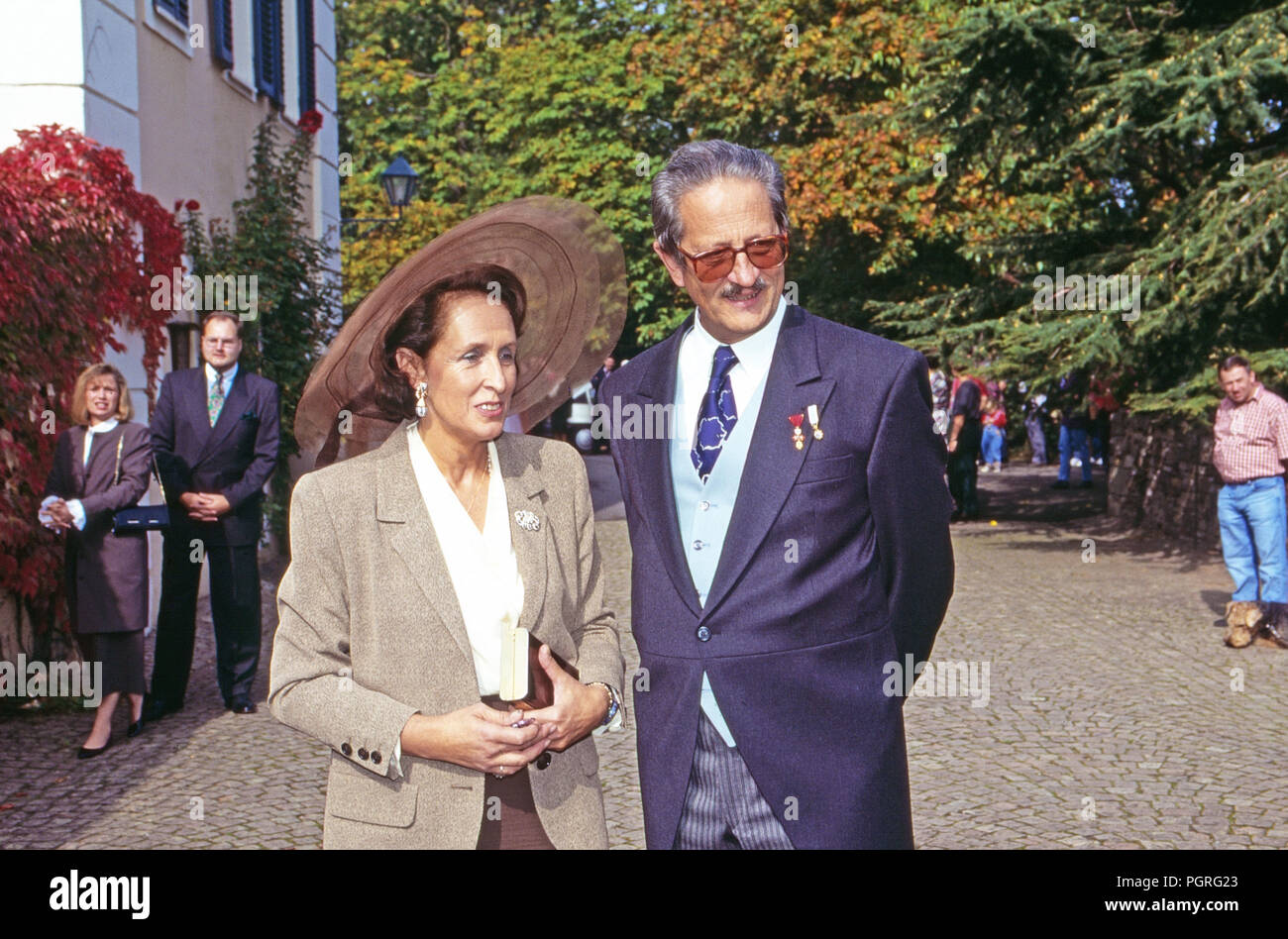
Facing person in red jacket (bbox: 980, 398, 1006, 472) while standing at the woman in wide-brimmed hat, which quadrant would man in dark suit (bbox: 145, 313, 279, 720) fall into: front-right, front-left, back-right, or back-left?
front-left

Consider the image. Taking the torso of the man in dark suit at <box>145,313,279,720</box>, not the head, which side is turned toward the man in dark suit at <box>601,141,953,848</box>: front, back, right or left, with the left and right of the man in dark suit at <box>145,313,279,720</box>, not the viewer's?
front

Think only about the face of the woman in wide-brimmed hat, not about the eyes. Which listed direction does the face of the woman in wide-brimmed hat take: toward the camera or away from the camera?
toward the camera

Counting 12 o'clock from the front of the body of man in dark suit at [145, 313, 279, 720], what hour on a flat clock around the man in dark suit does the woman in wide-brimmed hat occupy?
The woman in wide-brimmed hat is roughly at 12 o'clock from the man in dark suit.

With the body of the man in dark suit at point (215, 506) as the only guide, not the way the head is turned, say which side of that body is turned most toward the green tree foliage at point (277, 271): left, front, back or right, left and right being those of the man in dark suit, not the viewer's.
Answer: back

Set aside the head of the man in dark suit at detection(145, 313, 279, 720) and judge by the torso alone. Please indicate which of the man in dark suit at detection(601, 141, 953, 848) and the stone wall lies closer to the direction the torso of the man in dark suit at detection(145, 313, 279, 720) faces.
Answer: the man in dark suit

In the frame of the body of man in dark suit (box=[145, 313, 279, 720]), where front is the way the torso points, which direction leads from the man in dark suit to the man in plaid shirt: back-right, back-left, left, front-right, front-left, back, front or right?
left

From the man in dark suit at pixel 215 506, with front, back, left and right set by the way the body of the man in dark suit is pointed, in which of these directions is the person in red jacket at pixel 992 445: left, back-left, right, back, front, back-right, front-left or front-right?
back-left

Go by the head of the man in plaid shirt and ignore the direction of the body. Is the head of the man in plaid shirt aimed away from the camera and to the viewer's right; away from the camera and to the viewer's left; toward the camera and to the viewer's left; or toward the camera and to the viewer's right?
toward the camera and to the viewer's left

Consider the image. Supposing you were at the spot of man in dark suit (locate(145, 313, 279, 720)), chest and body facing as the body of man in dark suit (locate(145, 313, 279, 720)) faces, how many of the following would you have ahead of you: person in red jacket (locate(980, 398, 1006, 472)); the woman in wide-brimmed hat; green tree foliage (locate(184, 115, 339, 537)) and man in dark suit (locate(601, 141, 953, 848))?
2

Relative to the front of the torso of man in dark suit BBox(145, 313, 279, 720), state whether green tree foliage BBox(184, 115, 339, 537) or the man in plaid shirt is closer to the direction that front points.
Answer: the man in plaid shirt

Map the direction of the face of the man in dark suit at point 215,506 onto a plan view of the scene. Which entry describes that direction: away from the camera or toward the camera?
toward the camera

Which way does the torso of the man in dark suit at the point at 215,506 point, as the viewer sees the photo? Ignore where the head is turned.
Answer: toward the camera
